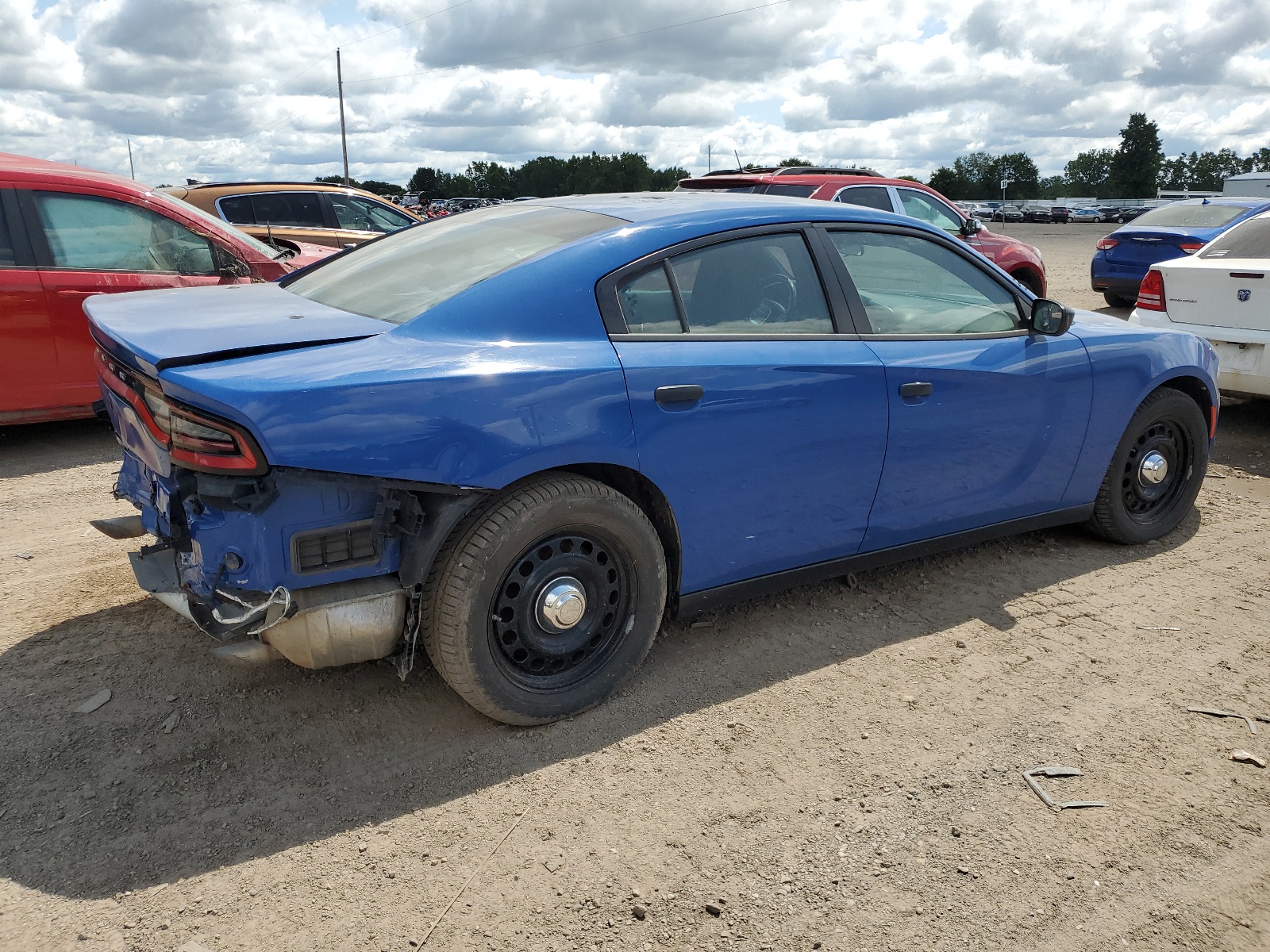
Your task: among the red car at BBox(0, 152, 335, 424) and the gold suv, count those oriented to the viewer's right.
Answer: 2

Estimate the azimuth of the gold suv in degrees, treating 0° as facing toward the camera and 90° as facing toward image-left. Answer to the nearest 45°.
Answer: approximately 270°

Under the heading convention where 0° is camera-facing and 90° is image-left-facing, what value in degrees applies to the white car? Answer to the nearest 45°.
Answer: approximately 225°

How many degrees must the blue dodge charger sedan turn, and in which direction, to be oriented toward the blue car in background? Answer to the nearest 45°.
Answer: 0° — it already faces it

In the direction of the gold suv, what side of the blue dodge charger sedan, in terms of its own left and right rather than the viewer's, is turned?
left

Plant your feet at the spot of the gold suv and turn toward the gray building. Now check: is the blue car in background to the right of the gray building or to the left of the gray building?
right

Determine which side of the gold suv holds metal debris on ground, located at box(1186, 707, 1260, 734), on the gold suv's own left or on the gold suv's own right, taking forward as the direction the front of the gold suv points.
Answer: on the gold suv's own right

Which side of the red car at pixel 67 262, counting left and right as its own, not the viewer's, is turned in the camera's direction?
right

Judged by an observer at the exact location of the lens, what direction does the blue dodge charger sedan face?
facing away from the viewer and to the right of the viewer
